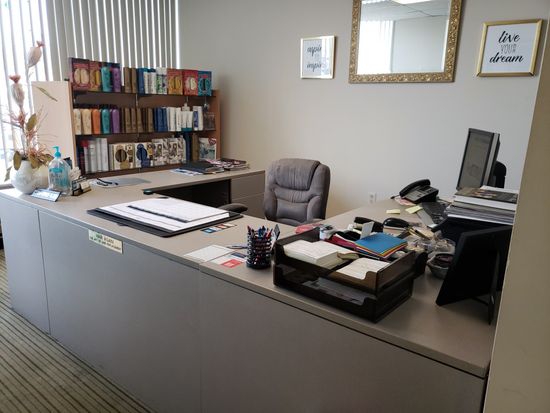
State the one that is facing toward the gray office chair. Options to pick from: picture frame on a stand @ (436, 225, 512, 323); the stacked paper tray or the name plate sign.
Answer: the picture frame on a stand

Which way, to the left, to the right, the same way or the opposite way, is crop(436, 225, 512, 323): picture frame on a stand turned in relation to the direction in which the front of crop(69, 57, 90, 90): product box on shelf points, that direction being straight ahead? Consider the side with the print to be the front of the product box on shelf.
the opposite way

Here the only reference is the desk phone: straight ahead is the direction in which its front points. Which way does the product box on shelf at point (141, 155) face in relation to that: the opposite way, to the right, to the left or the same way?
to the left

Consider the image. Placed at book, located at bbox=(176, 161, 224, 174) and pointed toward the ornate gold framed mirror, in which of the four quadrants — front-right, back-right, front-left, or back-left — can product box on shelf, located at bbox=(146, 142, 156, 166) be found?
back-left

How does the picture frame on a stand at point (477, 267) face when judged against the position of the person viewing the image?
facing away from the viewer and to the left of the viewer

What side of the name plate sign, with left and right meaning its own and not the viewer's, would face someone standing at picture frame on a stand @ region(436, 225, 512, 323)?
left

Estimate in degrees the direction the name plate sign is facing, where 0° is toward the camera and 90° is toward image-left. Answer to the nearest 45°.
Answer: approximately 45°

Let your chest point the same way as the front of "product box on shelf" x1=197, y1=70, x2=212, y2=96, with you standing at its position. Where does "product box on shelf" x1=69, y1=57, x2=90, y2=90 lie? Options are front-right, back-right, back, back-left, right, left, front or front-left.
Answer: front-right
